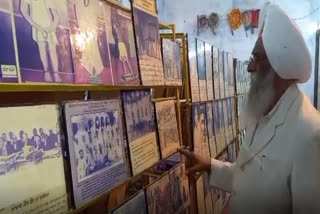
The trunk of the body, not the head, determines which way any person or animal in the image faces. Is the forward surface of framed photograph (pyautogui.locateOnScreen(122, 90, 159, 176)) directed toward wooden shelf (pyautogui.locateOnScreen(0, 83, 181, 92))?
no

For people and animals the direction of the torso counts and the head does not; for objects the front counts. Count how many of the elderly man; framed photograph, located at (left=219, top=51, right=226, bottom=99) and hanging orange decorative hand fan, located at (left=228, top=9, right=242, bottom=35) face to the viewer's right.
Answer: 1

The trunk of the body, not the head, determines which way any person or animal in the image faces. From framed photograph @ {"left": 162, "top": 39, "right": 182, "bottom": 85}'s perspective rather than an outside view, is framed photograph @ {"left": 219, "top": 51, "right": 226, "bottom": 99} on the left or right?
on its left

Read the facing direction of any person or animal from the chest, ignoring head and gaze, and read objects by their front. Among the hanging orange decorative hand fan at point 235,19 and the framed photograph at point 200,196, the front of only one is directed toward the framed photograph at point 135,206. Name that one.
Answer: the hanging orange decorative hand fan

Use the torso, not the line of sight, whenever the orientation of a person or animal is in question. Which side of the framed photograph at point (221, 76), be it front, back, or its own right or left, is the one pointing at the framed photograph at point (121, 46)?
right

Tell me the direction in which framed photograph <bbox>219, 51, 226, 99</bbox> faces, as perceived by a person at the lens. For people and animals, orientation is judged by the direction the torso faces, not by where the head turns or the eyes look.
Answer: facing to the right of the viewer

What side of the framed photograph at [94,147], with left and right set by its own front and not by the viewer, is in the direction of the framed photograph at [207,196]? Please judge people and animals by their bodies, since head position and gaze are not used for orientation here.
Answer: left

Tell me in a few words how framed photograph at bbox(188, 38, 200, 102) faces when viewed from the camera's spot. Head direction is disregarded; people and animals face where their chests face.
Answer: facing to the right of the viewer

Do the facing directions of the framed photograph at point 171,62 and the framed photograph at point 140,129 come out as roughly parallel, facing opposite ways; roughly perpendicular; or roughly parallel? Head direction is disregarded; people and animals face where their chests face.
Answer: roughly parallel

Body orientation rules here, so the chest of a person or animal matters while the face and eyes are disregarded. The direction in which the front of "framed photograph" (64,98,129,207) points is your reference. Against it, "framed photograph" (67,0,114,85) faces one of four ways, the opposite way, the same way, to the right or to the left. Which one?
the same way

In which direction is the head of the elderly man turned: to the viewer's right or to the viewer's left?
to the viewer's left

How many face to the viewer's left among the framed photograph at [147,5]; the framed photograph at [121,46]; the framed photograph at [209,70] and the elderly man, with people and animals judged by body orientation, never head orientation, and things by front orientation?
1

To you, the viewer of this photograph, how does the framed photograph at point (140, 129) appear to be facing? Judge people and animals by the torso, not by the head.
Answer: facing the viewer and to the right of the viewer

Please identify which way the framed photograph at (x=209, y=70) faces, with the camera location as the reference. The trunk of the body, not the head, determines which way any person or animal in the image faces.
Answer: facing to the right of the viewer

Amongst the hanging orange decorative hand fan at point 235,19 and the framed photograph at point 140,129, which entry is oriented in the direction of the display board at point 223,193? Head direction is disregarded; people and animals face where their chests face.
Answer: the hanging orange decorative hand fan

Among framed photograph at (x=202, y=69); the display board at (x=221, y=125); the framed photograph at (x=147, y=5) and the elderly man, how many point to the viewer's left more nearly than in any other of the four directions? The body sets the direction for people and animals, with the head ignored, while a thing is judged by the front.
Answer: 1

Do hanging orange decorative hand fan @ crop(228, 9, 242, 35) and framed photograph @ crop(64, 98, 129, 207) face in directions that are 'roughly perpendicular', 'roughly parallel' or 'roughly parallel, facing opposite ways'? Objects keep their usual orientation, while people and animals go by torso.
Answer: roughly perpendicular

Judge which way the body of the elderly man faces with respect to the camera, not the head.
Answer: to the viewer's left

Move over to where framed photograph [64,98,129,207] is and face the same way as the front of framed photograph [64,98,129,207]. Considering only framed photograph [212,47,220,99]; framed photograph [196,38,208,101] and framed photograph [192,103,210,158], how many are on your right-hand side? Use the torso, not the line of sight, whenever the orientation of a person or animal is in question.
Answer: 0
